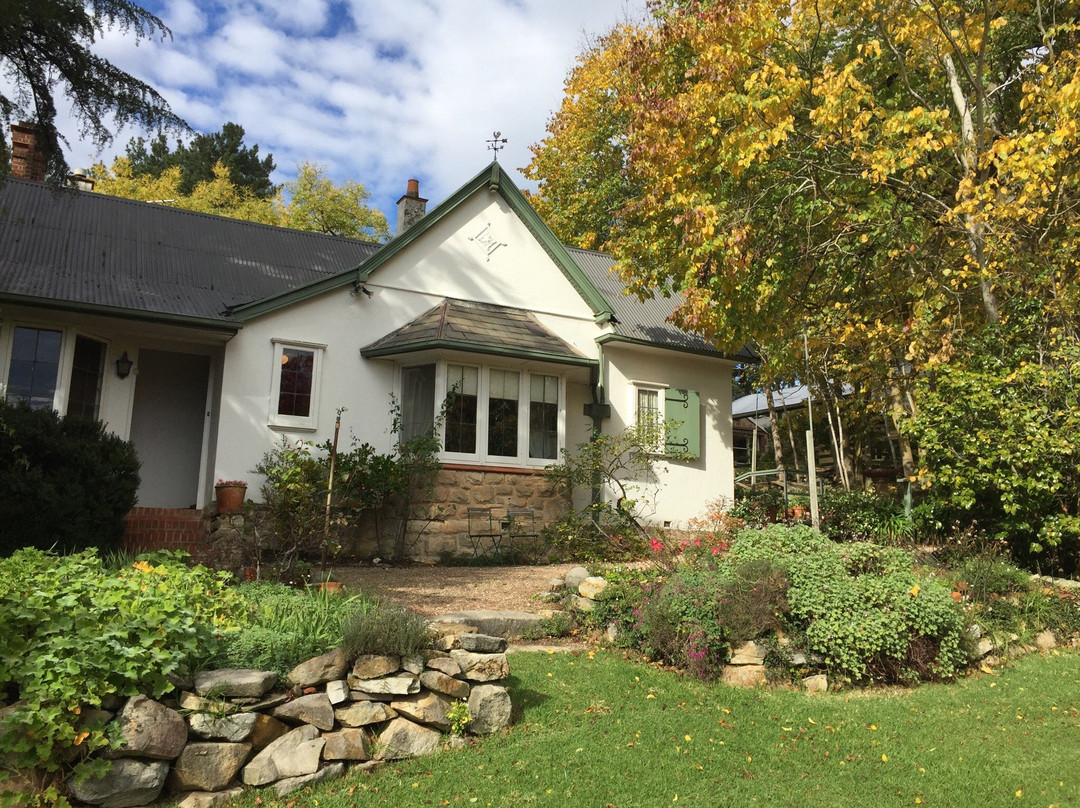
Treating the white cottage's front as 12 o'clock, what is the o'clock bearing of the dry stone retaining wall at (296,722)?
The dry stone retaining wall is roughly at 12 o'clock from the white cottage.

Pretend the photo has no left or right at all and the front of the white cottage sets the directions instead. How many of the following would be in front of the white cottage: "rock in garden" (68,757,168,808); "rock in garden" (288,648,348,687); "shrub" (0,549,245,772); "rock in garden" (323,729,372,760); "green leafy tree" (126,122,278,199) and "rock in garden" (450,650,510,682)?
5

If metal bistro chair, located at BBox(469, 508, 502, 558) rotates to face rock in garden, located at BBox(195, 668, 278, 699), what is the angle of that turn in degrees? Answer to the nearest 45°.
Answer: approximately 45° to its right

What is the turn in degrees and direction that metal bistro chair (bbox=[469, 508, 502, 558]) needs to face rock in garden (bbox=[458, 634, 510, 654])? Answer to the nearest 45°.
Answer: approximately 45° to its right

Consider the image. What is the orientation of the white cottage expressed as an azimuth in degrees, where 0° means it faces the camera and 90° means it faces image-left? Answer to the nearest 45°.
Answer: approximately 0°

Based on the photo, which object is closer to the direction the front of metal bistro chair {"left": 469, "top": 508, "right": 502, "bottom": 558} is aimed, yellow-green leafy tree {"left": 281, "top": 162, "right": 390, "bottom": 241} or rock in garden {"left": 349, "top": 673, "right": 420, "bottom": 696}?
the rock in garden

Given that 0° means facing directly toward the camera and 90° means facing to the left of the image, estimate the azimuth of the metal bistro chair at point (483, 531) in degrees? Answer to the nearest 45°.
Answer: approximately 315°

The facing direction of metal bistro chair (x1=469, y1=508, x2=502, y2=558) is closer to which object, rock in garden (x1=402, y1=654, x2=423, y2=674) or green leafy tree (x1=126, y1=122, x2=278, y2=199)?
the rock in garden

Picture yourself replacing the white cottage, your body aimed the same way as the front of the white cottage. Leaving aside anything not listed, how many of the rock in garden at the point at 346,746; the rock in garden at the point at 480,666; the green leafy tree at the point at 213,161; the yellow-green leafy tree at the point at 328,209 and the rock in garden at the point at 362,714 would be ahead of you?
3

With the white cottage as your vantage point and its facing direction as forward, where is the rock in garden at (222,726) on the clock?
The rock in garden is roughly at 12 o'clock from the white cottage.

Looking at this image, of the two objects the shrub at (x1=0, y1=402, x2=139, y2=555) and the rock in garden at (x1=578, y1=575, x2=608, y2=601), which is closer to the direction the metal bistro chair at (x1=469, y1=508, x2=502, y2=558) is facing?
the rock in garden
